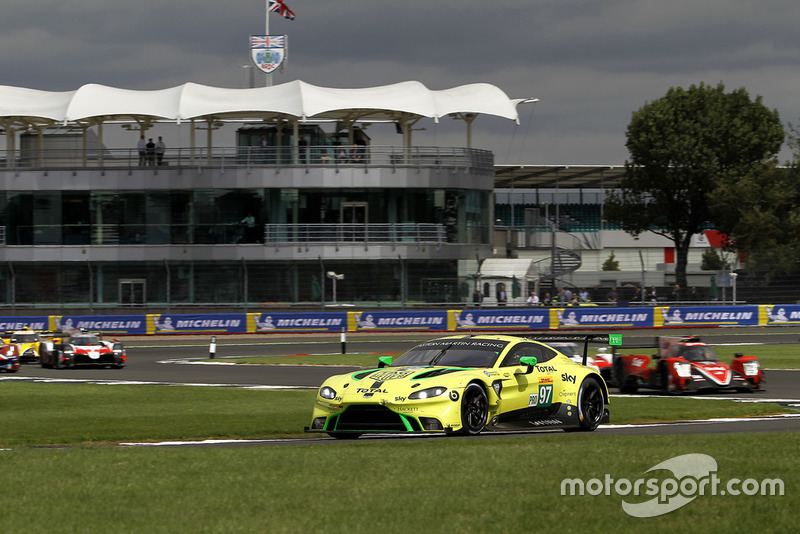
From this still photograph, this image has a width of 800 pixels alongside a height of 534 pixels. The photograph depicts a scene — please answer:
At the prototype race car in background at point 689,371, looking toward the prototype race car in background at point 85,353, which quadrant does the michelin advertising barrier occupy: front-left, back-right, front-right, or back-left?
front-right

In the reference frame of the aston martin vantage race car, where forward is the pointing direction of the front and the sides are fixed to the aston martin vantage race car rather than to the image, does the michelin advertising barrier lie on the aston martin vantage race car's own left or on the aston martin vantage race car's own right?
on the aston martin vantage race car's own right

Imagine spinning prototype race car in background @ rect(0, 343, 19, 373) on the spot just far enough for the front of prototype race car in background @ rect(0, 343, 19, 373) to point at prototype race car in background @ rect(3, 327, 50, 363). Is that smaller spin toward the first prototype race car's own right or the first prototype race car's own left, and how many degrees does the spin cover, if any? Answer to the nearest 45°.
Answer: approximately 135° to the first prototype race car's own left

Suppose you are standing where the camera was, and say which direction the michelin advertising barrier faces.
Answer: facing the viewer

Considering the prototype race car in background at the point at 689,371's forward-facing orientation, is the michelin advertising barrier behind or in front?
behind

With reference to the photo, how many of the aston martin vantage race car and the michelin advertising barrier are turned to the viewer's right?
0

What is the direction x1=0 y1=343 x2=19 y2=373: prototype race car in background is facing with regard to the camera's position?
facing the viewer and to the right of the viewer

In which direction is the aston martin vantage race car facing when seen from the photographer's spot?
facing the viewer and to the left of the viewer

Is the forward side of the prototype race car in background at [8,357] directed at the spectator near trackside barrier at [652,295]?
no

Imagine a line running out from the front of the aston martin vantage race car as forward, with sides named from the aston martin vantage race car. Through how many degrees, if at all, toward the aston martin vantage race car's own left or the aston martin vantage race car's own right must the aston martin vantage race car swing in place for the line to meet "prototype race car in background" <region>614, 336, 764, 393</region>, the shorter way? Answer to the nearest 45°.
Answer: approximately 180°

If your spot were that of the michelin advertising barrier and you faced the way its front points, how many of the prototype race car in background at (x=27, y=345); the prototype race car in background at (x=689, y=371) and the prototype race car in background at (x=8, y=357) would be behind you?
0

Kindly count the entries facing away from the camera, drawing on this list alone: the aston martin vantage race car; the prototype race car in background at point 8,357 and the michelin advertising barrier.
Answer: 0
